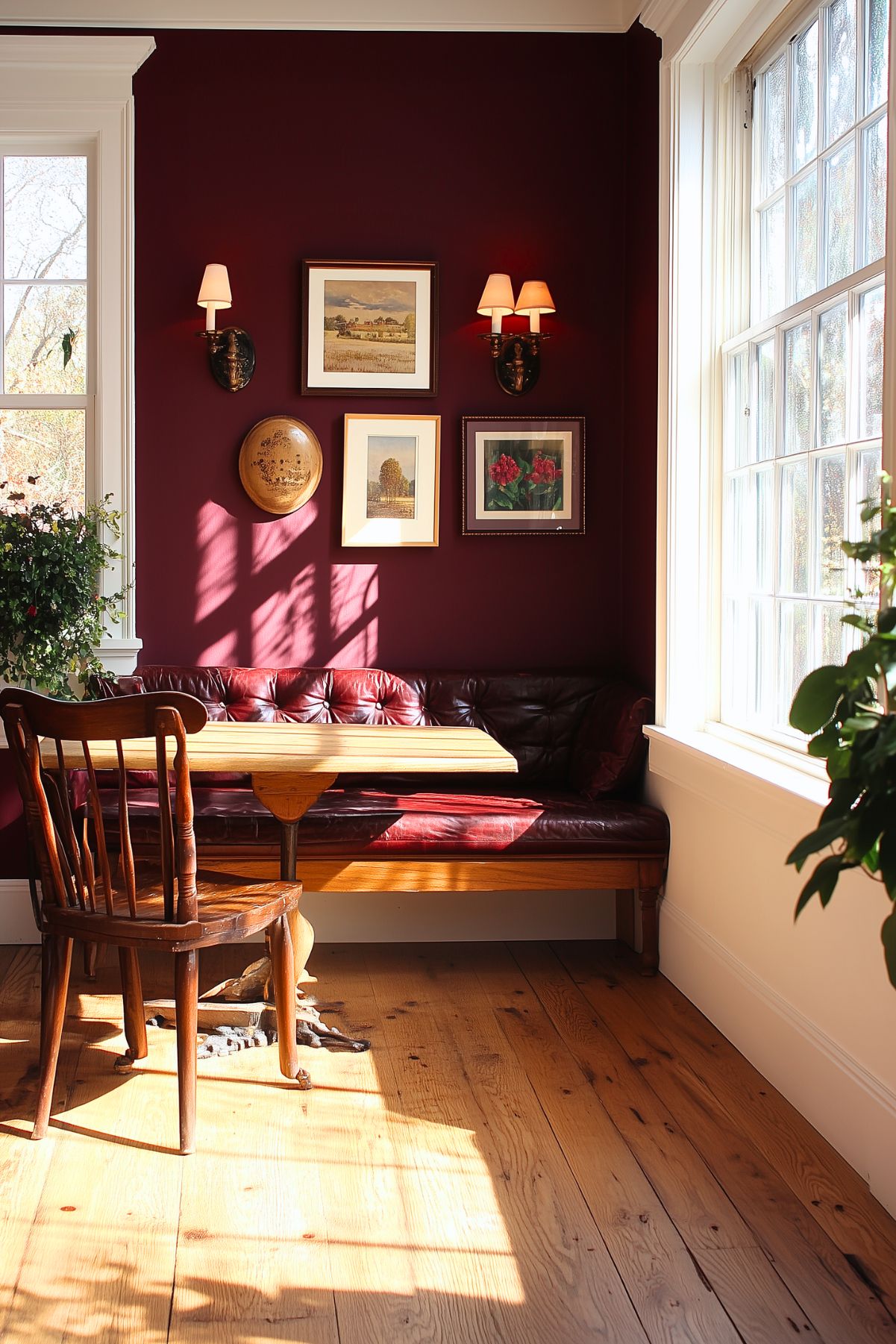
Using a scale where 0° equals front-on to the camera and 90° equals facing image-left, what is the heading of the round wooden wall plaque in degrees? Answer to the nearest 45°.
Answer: approximately 0°

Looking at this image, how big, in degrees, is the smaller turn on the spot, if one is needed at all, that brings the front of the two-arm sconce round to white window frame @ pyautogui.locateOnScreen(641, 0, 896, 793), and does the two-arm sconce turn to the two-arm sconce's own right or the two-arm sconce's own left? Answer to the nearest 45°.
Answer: approximately 45° to the two-arm sconce's own left

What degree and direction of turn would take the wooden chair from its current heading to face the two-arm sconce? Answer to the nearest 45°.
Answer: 0° — it already faces it

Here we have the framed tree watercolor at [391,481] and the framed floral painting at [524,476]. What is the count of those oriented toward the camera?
2

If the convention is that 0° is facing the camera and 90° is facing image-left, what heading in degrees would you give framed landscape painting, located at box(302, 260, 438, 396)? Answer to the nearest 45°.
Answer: approximately 0°

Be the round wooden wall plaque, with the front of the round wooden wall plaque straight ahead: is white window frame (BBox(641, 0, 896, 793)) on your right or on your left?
on your left
